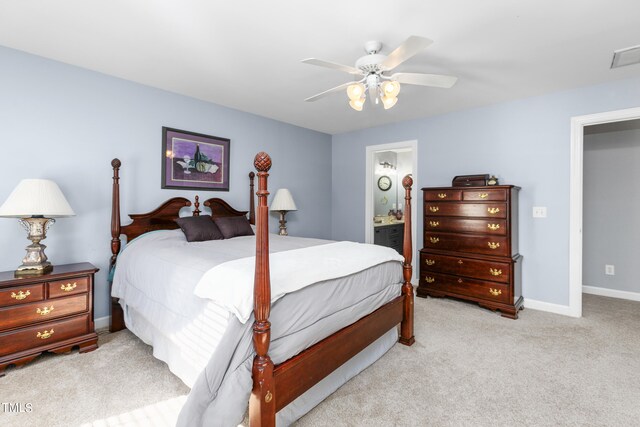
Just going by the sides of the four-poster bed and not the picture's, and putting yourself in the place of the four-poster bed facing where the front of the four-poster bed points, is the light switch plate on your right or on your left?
on your left

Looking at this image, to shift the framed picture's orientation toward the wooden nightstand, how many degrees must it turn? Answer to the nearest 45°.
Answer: approximately 90° to its right

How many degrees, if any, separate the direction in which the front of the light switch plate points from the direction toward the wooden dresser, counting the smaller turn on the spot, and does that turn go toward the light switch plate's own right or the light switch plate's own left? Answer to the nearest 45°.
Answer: approximately 45° to the light switch plate's own right

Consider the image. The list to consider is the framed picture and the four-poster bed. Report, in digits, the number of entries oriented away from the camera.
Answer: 0

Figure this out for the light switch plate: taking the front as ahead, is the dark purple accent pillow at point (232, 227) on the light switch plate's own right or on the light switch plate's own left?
on the light switch plate's own right

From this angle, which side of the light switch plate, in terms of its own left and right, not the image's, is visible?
front

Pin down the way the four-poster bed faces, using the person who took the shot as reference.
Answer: facing the viewer and to the right of the viewer

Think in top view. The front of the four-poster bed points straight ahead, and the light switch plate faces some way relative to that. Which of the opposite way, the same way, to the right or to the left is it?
to the right

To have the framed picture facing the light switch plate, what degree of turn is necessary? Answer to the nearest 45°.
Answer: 0° — it already faces it

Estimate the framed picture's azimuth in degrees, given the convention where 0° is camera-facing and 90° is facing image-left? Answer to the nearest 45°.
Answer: approximately 315°

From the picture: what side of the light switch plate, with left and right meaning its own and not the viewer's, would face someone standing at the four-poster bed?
front

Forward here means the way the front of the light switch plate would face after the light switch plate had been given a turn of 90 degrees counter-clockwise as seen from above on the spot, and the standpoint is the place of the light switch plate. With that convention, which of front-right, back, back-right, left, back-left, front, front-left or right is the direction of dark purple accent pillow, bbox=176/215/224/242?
back-right

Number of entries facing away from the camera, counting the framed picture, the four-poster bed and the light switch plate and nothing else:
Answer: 0
